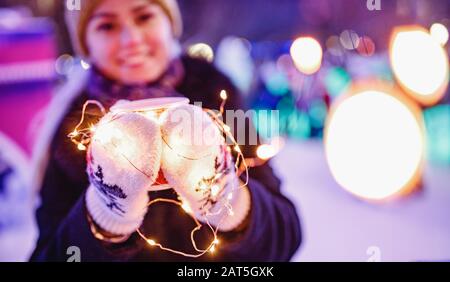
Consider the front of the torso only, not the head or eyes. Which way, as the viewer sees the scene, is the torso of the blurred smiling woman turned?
toward the camera
